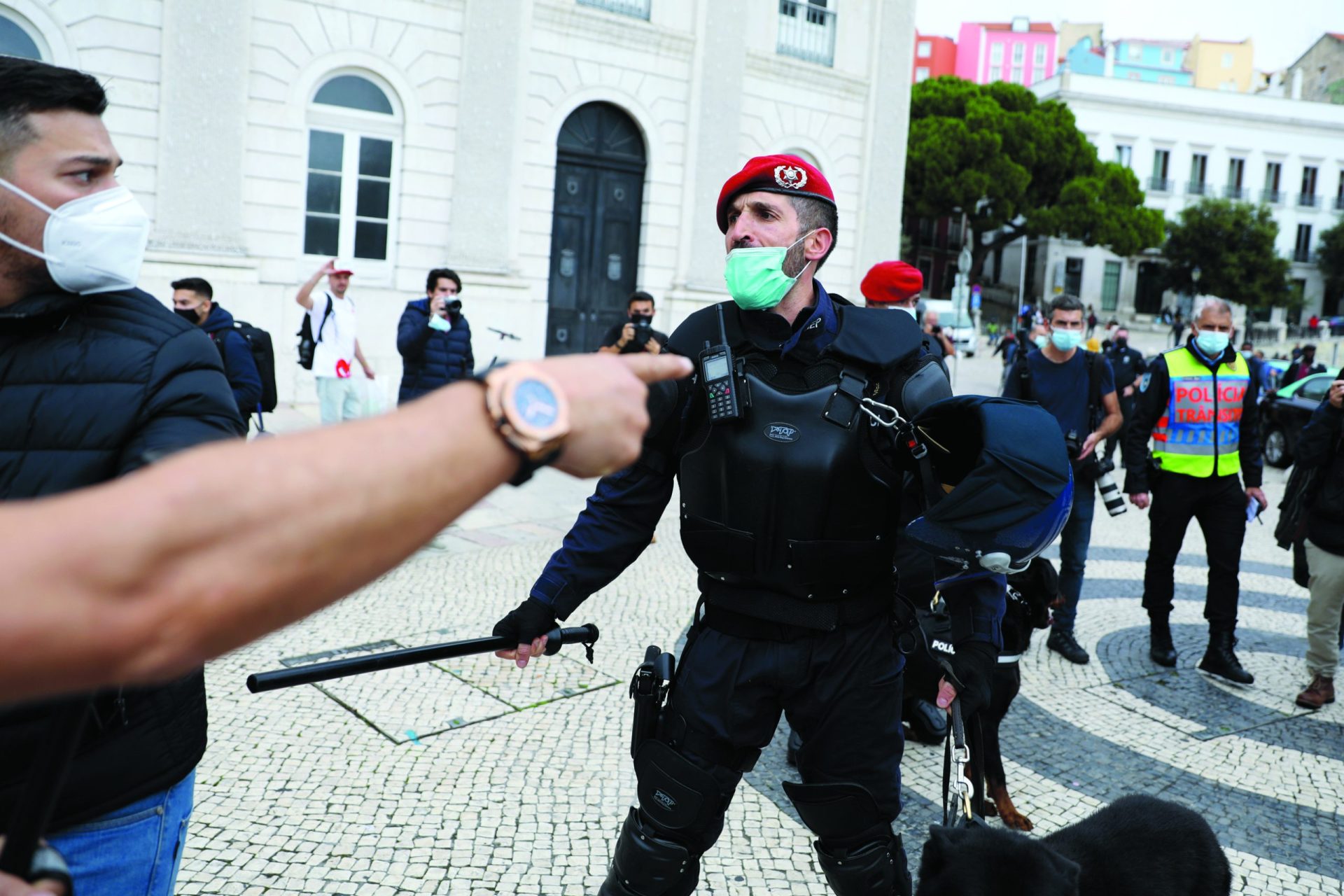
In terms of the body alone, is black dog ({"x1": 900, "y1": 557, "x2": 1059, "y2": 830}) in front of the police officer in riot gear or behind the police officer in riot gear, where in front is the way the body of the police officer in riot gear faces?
behind

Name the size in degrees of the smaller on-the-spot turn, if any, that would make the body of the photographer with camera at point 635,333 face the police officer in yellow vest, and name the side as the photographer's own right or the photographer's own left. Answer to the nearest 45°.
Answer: approximately 45° to the photographer's own left

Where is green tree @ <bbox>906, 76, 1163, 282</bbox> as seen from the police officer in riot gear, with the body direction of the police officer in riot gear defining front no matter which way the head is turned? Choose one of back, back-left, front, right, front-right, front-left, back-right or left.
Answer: back

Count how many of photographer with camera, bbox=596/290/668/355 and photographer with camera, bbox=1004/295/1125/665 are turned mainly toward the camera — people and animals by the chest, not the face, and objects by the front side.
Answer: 2

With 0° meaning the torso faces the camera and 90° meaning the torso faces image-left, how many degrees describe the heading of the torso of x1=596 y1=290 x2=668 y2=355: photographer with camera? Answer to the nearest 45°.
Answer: approximately 0°

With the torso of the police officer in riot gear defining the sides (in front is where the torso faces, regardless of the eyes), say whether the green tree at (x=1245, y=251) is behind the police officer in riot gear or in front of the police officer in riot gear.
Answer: behind

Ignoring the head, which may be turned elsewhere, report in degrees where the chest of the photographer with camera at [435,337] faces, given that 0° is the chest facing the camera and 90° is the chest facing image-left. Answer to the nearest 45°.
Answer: approximately 315°

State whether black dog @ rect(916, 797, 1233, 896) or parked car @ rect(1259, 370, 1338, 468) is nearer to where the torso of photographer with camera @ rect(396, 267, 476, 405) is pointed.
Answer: the black dog

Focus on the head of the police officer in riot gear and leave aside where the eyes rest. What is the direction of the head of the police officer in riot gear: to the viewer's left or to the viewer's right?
to the viewer's left
